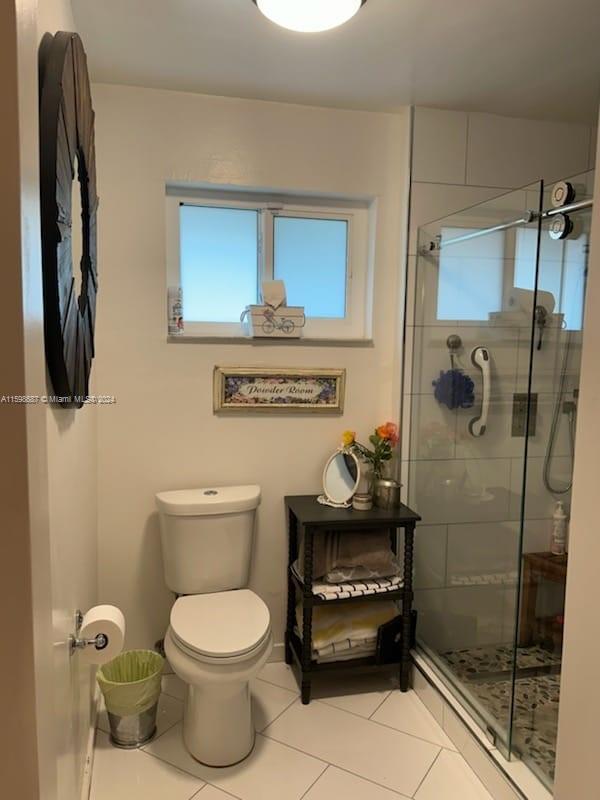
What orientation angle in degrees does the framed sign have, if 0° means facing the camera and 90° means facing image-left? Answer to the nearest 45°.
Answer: approximately 0°

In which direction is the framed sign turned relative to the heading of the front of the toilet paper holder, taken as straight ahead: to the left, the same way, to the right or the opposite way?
to the right

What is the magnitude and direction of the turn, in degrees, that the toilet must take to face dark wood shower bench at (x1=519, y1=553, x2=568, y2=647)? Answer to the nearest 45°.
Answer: approximately 90° to its left

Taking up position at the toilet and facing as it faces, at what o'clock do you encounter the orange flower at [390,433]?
The orange flower is roughly at 8 o'clock from the toilet.

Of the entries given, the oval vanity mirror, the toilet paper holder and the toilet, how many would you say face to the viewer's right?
1

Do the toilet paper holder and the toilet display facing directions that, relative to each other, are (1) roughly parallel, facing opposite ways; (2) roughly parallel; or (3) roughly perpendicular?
roughly perpendicular

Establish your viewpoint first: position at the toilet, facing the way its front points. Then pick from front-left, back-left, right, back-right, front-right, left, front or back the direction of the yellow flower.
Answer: back-left

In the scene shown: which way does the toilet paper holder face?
to the viewer's right
